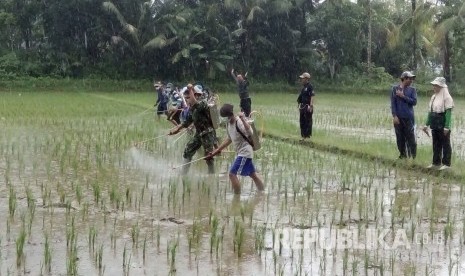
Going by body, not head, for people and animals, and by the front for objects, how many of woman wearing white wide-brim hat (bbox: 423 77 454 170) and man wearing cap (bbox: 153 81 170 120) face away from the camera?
0

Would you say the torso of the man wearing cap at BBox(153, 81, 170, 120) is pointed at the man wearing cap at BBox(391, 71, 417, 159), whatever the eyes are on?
no

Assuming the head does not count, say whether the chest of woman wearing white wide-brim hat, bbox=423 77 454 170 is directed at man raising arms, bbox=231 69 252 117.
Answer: no

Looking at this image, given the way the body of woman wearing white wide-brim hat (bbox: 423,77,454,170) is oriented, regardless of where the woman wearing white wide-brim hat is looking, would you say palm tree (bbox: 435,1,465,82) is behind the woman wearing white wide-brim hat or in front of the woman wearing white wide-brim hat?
behind

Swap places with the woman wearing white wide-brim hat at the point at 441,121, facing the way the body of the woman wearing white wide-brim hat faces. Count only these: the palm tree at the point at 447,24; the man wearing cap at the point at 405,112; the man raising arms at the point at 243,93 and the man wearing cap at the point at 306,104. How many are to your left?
0

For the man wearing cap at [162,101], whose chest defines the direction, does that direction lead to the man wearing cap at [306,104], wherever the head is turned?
no

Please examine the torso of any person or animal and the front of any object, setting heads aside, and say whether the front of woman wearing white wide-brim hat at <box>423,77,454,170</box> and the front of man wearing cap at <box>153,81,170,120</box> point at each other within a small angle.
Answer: no

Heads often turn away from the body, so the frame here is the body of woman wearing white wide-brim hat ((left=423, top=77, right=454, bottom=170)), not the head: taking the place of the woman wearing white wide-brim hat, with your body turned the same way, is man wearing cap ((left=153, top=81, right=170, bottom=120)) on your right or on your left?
on your right

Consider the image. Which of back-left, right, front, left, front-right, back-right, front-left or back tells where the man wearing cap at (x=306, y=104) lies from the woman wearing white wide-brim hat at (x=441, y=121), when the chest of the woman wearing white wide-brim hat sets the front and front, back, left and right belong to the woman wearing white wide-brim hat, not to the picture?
right

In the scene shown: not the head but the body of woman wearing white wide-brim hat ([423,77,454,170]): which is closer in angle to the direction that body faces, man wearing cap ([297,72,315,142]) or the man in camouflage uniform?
the man in camouflage uniform

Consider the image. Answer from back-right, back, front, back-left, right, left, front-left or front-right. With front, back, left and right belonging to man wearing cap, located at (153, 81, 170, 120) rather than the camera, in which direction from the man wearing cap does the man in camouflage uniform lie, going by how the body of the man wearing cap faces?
left

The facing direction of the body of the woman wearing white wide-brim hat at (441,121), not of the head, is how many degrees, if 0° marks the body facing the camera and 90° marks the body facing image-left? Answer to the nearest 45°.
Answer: approximately 45°

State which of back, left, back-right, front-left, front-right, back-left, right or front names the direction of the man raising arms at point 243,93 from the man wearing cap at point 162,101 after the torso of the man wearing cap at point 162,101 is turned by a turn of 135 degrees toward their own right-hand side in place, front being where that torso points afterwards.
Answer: right
